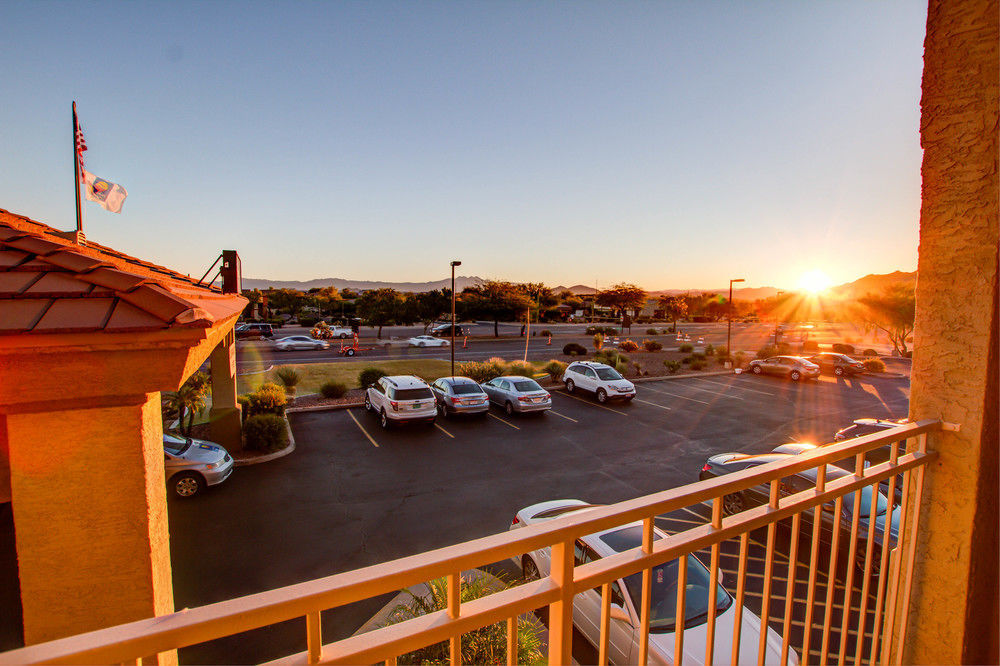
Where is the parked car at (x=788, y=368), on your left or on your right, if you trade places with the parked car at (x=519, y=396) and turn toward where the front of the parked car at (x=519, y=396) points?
on your right

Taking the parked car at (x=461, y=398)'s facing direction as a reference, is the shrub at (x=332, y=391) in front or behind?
in front

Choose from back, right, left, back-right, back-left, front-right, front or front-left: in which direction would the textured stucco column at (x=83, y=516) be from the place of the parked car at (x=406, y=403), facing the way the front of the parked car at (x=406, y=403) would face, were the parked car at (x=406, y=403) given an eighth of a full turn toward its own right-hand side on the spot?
back

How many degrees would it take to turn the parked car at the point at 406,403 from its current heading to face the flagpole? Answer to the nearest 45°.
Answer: approximately 90° to its left

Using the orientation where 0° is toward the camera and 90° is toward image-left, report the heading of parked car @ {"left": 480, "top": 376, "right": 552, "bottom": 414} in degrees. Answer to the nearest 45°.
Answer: approximately 135°

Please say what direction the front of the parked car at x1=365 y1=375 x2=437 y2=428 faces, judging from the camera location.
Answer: facing away from the viewer and to the left of the viewer

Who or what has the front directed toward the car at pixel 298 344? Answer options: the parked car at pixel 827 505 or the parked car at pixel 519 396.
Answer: the parked car at pixel 519 396

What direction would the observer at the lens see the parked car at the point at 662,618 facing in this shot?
facing the viewer and to the right of the viewer

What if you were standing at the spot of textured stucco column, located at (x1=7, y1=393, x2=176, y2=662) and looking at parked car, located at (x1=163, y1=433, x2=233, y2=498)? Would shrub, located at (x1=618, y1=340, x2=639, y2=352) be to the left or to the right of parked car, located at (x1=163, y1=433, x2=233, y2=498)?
right

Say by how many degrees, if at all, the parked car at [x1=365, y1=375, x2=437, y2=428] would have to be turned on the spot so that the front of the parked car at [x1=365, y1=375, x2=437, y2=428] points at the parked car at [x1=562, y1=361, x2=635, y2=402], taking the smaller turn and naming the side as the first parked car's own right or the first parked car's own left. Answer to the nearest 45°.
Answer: approximately 90° to the first parked car's own right

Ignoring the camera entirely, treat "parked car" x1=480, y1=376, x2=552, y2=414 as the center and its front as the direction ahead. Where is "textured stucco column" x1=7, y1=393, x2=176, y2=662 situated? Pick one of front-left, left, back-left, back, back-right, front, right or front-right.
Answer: back-left

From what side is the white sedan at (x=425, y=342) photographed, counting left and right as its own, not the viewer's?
right

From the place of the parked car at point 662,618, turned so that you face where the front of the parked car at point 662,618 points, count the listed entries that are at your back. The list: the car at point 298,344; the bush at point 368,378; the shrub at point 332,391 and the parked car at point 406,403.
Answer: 4
